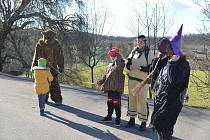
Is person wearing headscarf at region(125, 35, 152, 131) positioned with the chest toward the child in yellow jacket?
no

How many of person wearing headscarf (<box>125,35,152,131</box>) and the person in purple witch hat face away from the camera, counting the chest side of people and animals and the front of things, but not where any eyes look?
0

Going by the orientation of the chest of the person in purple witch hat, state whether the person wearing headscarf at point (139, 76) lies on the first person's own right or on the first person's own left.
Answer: on the first person's own right

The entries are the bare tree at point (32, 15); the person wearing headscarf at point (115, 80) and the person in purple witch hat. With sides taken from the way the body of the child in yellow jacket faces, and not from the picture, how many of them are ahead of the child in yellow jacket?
1

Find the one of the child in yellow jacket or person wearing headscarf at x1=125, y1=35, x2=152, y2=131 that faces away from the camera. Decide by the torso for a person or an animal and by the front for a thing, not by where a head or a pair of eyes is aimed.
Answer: the child in yellow jacket

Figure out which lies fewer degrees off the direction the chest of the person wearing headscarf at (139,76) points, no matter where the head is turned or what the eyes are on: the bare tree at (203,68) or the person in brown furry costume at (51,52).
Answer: the person in brown furry costume

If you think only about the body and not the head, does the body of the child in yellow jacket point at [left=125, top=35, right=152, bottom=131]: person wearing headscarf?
no

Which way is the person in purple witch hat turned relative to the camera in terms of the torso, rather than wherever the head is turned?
to the viewer's left

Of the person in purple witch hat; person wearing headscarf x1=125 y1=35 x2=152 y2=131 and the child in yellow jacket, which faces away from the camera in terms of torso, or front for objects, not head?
the child in yellow jacket

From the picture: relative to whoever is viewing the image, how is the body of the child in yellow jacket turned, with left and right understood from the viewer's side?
facing away from the viewer

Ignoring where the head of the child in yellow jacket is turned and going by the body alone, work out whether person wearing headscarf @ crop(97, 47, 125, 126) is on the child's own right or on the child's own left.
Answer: on the child's own right

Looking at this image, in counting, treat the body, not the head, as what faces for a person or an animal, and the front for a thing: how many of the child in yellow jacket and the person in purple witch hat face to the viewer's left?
1

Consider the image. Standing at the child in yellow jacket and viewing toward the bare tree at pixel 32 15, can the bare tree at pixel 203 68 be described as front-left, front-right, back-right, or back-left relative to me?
front-right

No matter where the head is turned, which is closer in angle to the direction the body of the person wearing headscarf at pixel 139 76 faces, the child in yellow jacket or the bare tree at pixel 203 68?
the child in yellow jacket

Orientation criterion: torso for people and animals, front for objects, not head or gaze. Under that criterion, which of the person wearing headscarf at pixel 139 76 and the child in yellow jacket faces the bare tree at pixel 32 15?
the child in yellow jacket
